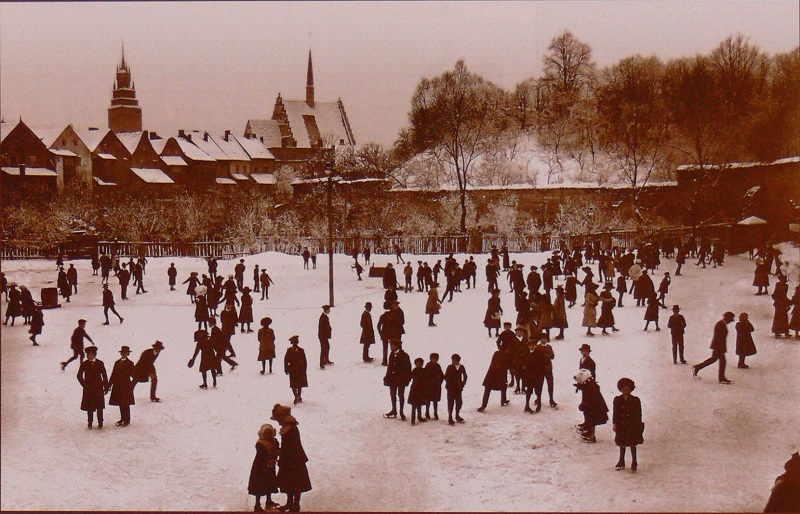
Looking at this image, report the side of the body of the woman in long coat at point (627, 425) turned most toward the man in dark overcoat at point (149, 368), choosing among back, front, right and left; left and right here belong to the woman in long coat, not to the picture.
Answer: right

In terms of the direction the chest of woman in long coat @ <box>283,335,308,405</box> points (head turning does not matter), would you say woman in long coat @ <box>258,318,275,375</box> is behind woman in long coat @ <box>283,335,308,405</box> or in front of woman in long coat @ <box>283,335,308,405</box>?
behind

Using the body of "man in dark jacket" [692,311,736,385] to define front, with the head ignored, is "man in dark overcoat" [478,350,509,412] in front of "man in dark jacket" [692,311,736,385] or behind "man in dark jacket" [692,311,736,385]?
behind

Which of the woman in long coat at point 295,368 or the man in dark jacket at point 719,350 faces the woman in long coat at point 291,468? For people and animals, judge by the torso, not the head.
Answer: the woman in long coat at point 295,368

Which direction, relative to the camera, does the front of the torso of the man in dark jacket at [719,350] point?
to the viewer's right

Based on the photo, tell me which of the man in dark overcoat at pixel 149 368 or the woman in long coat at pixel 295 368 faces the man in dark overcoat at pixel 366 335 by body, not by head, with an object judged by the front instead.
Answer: the man in dark overcoat at pixel 149 368
